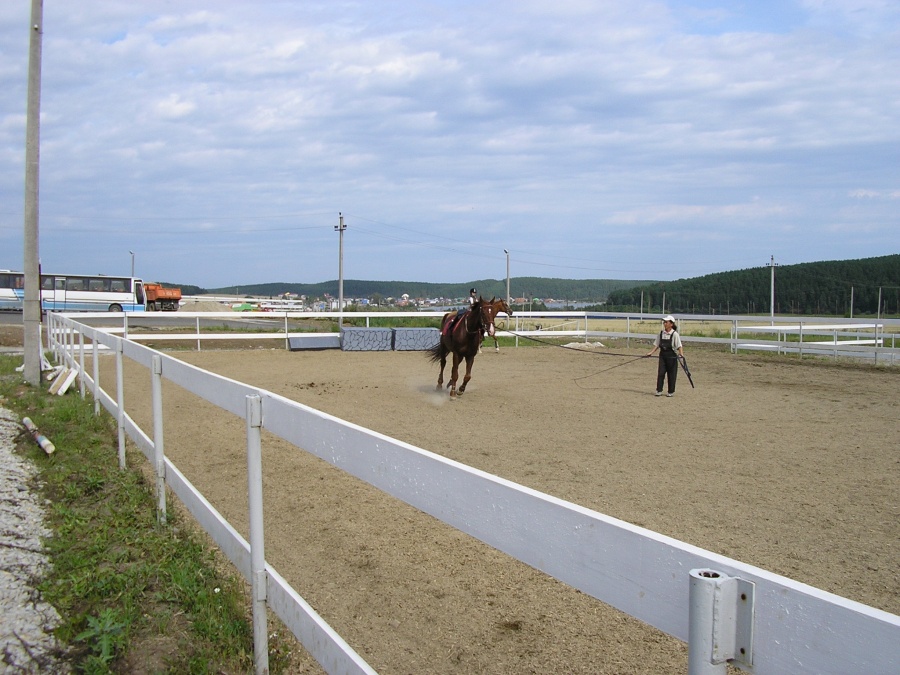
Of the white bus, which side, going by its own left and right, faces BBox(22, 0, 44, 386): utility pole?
right

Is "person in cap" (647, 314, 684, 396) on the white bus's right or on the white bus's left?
on its right

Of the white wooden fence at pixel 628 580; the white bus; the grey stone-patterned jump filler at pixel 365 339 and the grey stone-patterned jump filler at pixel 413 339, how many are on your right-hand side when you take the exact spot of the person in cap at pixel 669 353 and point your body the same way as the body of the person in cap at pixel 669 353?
3

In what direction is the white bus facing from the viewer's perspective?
to the viewer's right

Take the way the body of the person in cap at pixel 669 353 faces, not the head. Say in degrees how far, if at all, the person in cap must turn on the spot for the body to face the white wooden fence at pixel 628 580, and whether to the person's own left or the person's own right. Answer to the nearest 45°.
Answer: approximately 45° to the person's own left

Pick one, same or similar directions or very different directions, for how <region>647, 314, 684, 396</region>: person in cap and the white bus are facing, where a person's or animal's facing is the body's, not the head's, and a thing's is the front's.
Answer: very different directions

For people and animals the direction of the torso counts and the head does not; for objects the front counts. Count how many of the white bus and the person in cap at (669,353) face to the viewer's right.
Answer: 1

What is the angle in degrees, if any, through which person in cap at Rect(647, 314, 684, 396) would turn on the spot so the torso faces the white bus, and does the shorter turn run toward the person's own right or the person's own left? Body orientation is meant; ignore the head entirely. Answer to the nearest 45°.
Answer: approximately 90° to the person's own right

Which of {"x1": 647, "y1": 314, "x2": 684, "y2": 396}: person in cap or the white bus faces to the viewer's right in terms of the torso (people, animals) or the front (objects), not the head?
the white bus
